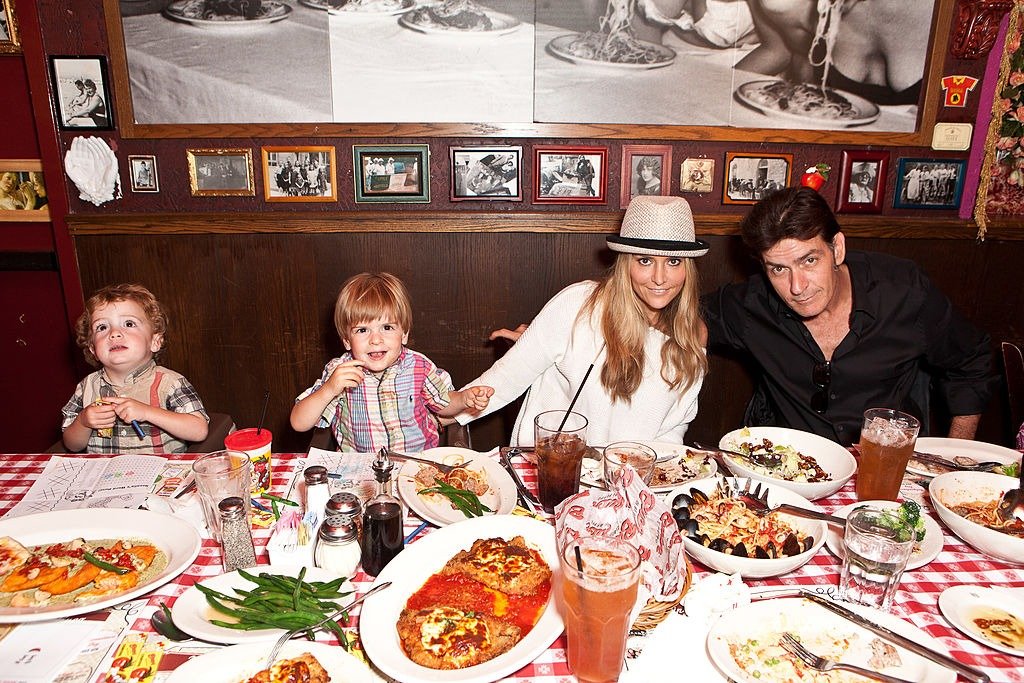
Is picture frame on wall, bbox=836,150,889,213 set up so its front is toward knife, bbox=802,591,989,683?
yes

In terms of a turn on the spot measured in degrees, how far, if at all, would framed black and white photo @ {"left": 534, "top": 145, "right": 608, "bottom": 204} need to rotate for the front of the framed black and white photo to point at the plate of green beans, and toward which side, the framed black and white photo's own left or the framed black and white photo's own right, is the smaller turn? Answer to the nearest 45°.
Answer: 0° — it already faces it

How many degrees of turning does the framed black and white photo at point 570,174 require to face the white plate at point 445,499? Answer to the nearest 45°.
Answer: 0° — it already faces it

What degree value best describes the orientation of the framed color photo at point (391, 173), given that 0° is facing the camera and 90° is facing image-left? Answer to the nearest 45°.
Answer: approximately 0°

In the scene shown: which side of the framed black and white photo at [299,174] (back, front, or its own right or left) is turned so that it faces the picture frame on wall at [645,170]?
left

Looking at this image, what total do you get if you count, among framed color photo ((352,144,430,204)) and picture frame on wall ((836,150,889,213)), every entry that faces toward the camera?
2

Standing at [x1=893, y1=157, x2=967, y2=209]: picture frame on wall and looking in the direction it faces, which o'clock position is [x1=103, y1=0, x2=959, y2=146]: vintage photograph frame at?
The vintage photograph frame is roughly at 2 o'clock from the picture frame on wall.
